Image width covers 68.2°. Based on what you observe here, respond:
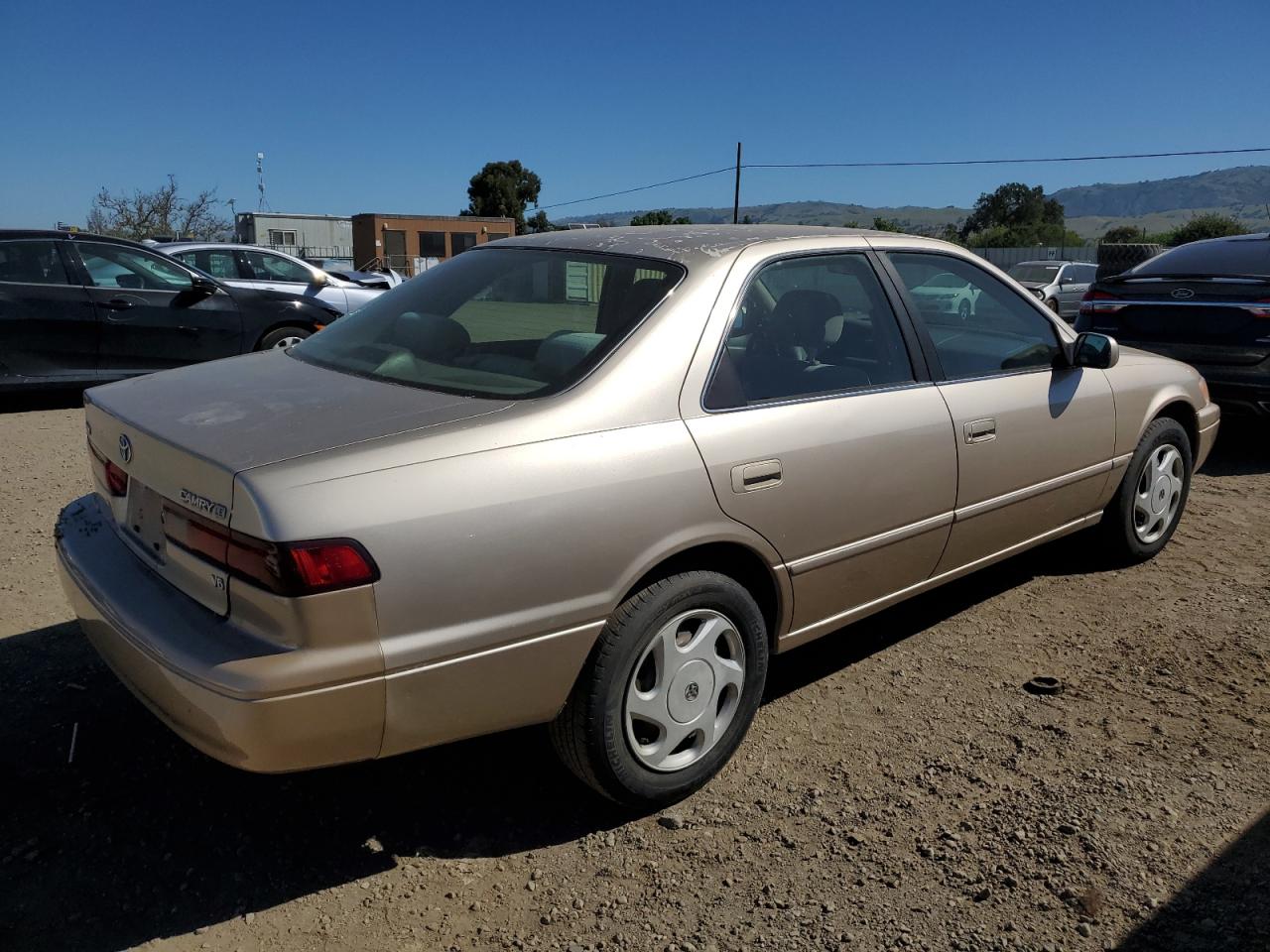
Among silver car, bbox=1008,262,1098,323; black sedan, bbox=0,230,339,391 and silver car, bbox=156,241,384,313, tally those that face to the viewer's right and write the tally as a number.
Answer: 2

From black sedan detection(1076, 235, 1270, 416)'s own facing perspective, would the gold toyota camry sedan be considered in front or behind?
behind

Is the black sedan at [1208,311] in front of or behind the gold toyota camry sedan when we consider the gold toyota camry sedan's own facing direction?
in front

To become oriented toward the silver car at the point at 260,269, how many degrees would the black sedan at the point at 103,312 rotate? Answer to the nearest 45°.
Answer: approximately 45° to its left

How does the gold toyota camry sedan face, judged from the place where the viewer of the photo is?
facing away from the viewer and to the right of the viewer

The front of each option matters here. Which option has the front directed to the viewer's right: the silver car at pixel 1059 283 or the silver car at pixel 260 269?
the silver car at pixel 260 269

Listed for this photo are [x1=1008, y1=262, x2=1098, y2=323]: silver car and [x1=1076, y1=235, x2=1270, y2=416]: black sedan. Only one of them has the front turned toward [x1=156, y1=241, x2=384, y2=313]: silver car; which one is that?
[x1=1008, y1=262, x2=1098, y2=323]: silver car

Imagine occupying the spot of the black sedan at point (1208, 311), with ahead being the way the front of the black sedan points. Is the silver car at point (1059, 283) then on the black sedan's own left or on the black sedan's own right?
on the black sedan's own left

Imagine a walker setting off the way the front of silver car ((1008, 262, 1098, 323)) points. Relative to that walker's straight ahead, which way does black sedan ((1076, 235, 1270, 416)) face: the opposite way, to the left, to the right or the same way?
the opposite way

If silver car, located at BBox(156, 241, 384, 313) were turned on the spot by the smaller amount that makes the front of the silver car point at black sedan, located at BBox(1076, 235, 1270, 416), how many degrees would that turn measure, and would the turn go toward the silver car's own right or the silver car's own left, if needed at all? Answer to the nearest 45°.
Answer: approximately 45° to the silver car's own right

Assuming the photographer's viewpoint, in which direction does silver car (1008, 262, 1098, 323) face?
facing the viewer and to the left of the viewer

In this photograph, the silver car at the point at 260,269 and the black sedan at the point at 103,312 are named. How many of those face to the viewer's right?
2

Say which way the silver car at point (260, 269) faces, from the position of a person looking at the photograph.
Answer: facing to the right of the viewer

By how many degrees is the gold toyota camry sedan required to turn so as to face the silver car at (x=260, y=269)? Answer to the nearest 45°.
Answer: approximately 90° to its left

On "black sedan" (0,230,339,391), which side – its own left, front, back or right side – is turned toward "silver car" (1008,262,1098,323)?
front

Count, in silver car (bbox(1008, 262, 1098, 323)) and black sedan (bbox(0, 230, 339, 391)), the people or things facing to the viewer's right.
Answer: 1

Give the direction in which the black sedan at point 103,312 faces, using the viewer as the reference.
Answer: facing to the right of the viewer
